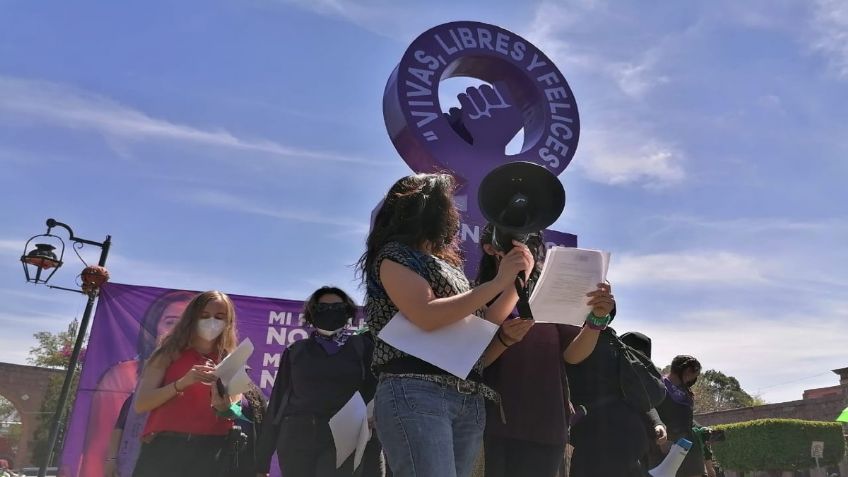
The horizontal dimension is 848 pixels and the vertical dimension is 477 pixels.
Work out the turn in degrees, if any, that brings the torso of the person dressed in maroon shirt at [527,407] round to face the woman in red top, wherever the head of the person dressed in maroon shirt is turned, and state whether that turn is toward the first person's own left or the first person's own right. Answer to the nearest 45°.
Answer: approximately 90° to the first person's own right

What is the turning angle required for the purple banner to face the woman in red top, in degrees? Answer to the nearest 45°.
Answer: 0° — it already faces them

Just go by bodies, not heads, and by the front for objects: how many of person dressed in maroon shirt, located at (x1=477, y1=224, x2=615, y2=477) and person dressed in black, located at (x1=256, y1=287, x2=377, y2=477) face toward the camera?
2

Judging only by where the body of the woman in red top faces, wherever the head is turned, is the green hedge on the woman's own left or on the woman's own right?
on the woman's own left

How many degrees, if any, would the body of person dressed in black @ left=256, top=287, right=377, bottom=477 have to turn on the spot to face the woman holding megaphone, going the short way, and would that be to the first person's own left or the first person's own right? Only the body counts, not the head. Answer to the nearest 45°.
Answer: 0° — they already face them

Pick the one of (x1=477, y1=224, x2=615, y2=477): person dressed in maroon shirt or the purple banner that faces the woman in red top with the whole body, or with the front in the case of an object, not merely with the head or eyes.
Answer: the purple banner

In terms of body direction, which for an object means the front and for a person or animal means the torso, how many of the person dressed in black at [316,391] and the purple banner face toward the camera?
2

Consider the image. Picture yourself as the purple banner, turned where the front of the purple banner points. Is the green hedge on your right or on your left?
on your left

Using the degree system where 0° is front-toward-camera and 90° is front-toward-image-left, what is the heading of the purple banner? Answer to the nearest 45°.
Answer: approximately 0°

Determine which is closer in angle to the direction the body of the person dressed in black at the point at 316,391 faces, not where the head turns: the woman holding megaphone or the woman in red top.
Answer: the woman holding megaphone

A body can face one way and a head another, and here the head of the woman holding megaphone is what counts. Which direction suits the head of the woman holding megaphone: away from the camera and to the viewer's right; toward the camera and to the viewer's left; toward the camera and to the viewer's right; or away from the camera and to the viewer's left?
away from the camera and to the viewer's right
